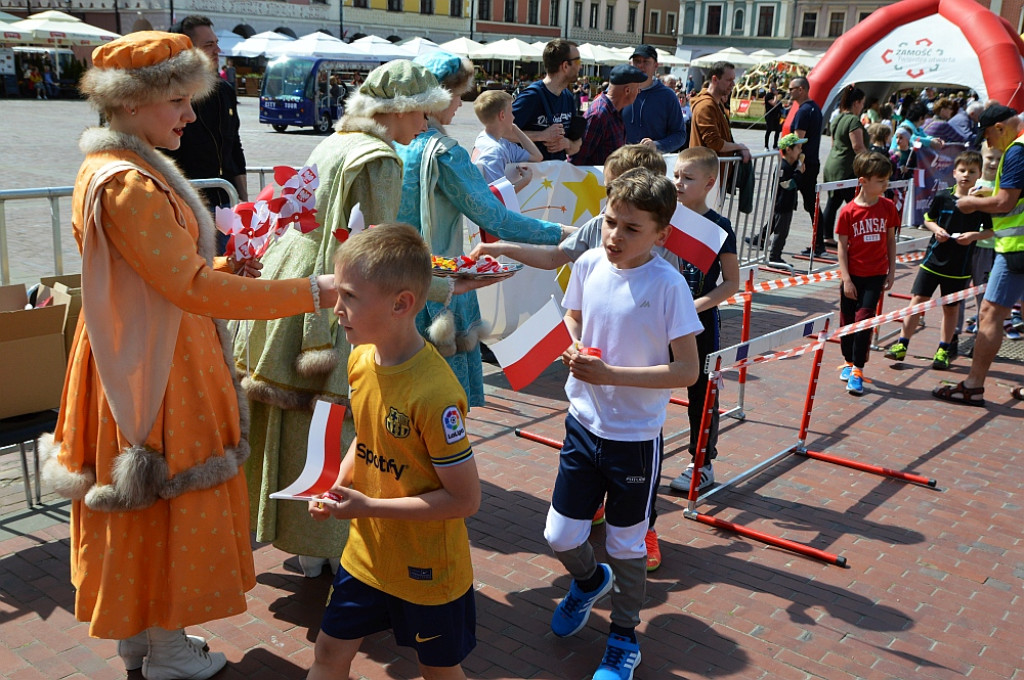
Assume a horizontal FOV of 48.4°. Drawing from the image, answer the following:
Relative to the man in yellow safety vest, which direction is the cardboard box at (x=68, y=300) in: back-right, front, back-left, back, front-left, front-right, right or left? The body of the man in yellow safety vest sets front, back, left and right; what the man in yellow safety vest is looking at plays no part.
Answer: front-left

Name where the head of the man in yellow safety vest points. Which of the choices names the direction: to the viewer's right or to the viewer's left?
to the viewer's left

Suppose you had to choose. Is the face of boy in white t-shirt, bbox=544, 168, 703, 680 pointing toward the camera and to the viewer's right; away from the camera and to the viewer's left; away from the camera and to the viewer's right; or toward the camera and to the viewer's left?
toward the camera and to the viewer's left

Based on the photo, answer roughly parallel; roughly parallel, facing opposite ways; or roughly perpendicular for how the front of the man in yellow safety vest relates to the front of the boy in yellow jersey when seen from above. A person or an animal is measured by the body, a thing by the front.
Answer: roughly perpendicular

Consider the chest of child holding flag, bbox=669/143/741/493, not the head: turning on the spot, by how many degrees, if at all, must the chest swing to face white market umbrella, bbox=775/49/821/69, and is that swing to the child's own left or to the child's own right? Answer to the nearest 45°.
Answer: approximately 135° to the child's own right

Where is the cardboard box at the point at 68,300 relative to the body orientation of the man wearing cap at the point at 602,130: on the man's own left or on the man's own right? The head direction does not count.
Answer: on the man's own right

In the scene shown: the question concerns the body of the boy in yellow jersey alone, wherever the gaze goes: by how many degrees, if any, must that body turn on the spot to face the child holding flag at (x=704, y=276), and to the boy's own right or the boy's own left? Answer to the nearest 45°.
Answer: approximately 180°

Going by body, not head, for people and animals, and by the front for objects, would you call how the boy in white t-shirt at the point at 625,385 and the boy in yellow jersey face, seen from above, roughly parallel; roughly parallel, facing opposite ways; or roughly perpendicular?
roughly parallel

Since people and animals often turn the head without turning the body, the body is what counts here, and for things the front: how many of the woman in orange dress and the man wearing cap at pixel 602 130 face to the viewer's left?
0

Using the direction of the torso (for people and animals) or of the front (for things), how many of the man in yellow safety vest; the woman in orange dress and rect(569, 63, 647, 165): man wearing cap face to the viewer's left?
1

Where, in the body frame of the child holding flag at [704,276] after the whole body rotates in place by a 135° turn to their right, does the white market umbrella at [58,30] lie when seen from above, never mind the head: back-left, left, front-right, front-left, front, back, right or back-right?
front-left
